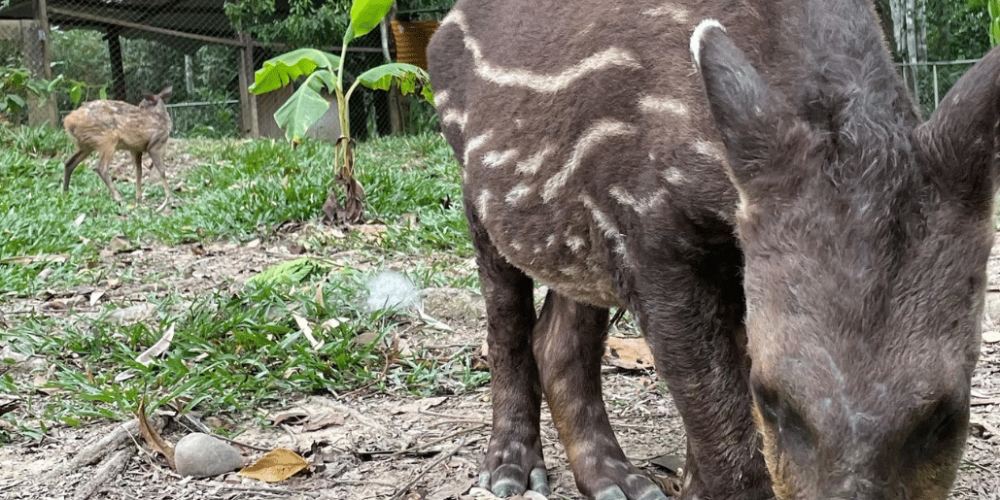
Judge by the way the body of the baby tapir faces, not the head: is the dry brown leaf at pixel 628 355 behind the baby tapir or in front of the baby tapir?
behind

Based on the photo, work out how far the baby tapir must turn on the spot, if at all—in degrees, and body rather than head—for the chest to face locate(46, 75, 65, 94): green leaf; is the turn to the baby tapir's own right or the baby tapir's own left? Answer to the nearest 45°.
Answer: approximately 180°

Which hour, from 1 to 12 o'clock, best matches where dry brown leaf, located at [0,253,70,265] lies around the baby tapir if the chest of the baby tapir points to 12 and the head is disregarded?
The dry brown leaf is roughly at 6 o'clock from the baby tapir.

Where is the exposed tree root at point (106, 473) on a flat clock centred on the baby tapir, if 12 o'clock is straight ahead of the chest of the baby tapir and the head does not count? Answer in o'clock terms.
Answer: The exposed tree root is roughly at 5 o'clock from the baby tapir.

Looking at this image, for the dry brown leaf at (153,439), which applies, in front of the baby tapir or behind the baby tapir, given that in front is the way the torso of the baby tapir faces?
behind

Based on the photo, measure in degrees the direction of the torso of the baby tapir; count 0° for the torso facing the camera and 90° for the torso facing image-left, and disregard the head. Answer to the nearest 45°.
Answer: approximately 315°

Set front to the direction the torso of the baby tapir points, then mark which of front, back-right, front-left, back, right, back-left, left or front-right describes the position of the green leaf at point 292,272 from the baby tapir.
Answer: back

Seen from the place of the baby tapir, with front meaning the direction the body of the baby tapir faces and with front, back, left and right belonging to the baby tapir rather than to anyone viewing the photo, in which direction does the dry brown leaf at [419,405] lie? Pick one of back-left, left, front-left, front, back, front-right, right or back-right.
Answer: back
